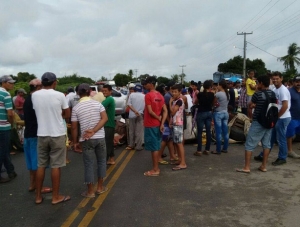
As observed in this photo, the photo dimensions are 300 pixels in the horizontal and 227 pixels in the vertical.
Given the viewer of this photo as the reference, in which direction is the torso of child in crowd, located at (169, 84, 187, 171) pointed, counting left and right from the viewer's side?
facing to the left of the viewer

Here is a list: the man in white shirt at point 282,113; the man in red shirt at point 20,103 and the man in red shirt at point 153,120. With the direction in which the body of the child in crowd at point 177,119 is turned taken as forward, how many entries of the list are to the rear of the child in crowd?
1

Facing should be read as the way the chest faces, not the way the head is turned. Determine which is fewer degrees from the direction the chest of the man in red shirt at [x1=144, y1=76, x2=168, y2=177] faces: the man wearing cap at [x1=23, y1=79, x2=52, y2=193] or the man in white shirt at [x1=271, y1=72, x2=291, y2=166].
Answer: the man wearing cap

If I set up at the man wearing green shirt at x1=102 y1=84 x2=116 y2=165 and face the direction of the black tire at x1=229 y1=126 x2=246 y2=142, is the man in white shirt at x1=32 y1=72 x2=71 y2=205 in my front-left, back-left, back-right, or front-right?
back-right
